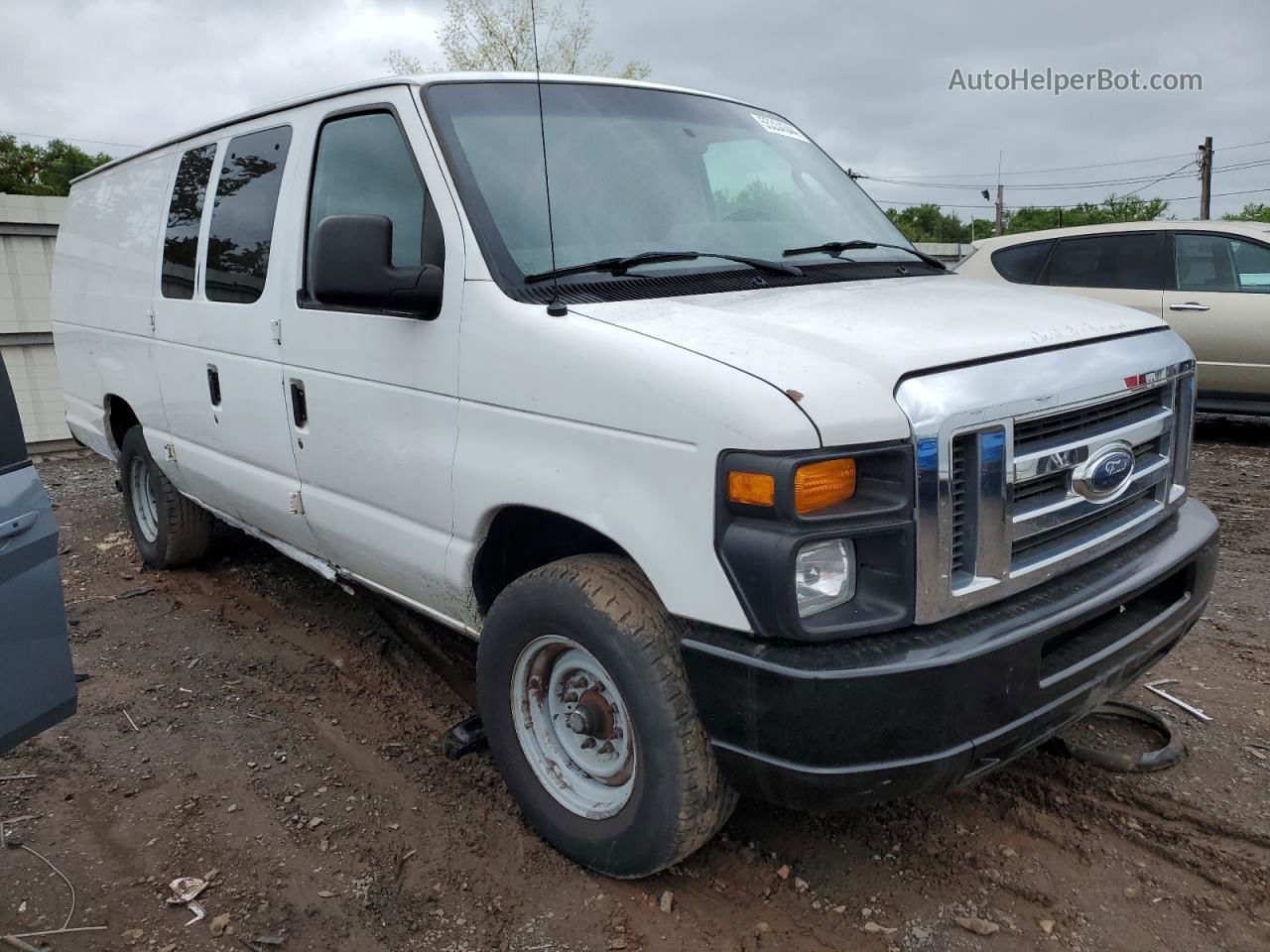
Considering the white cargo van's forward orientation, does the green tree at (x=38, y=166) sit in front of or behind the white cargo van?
behind

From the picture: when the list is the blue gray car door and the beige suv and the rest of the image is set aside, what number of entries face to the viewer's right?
1

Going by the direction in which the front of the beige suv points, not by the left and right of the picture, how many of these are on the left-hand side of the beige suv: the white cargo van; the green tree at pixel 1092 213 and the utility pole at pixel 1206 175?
2

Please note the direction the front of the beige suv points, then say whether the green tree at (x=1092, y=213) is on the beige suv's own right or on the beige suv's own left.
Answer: on the beige suv's own left

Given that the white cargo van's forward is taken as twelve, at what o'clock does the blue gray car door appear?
The blue gray car door is roughly at 4 o'clock from the white cargo van.

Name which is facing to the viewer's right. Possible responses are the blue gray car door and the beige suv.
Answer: the beige suv

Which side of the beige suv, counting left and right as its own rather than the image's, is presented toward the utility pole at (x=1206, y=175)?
left

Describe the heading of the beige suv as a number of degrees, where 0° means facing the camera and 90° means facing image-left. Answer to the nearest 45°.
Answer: approximately 270°

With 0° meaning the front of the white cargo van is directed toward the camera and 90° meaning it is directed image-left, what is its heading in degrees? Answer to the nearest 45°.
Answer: approximately 315°

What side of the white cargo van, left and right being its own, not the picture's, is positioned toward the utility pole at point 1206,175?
left
